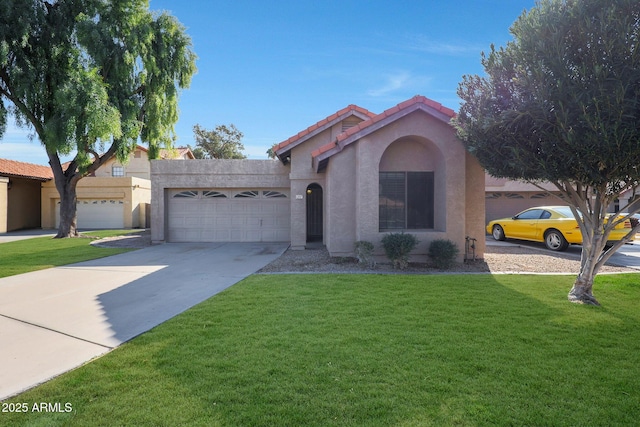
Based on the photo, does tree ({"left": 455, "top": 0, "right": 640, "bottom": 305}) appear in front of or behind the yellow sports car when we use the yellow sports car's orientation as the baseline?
behind

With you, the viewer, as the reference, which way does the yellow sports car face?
facing away from the viewer and to the left of the viewer

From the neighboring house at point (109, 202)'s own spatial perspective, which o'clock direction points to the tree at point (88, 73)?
The tree is roughly at 12 o'clock from the neighboring house.

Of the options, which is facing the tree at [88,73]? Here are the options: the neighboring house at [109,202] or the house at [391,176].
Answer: the neighboring house

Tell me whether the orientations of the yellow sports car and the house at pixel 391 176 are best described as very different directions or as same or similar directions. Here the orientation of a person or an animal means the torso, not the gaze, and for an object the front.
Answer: very different directions

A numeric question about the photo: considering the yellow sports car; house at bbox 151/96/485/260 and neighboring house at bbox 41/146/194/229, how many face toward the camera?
2

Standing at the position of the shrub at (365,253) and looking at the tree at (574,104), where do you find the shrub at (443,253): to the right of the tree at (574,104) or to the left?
left

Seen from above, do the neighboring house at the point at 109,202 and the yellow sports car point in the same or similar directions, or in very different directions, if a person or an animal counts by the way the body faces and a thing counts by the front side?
very different directions

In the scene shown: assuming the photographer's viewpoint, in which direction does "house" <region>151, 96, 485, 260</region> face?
facing the viewer

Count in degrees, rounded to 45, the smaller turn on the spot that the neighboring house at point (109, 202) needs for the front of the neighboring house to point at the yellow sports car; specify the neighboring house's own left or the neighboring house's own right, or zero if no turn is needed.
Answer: approximately 45° to the neighboring house's own left

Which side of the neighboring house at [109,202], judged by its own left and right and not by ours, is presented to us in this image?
front
